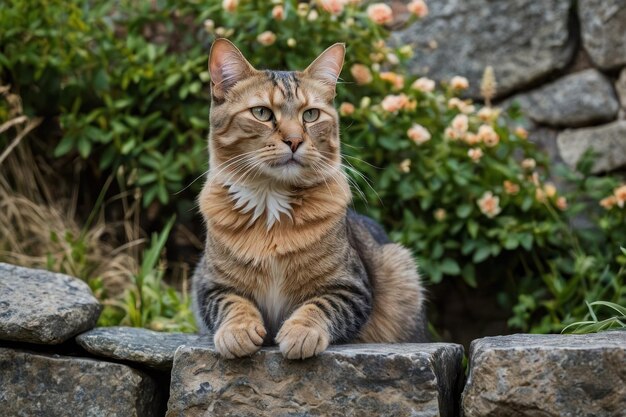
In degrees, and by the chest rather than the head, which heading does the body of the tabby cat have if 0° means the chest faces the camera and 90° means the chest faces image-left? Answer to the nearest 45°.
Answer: approximately 45°

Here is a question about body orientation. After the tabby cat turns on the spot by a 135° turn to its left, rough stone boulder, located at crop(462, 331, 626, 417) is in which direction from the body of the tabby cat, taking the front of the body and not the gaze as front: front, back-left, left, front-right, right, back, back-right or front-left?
front-right

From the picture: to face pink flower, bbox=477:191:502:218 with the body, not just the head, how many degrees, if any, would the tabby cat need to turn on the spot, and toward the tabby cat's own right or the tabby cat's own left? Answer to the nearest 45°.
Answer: approximately 180°

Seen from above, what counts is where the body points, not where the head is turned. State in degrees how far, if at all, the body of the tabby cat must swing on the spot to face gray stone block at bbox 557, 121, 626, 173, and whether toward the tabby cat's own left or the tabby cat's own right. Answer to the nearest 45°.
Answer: approximately 180°

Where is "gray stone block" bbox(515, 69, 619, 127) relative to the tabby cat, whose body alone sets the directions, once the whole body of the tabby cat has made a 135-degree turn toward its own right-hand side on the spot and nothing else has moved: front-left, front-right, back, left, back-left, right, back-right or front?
front-right

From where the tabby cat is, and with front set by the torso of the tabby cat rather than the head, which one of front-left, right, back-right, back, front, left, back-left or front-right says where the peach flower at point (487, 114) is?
back

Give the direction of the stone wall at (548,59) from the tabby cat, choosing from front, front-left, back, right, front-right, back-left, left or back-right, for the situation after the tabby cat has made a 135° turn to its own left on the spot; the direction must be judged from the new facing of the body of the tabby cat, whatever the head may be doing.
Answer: front-left

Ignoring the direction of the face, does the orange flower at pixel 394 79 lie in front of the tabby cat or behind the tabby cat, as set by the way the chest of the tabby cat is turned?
behind

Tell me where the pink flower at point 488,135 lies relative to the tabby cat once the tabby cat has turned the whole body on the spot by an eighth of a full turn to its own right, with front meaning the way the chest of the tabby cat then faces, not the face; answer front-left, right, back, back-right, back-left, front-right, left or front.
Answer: back-right

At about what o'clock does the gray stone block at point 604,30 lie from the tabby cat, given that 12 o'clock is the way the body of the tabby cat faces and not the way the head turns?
The gray stone block is roughly at 6 o'clock from the tabby cat.

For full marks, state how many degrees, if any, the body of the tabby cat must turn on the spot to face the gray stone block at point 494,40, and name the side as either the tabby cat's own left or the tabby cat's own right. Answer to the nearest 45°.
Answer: approximately 180°

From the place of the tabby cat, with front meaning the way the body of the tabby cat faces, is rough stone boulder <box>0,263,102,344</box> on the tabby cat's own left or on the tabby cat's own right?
on the tabby cat's own right
